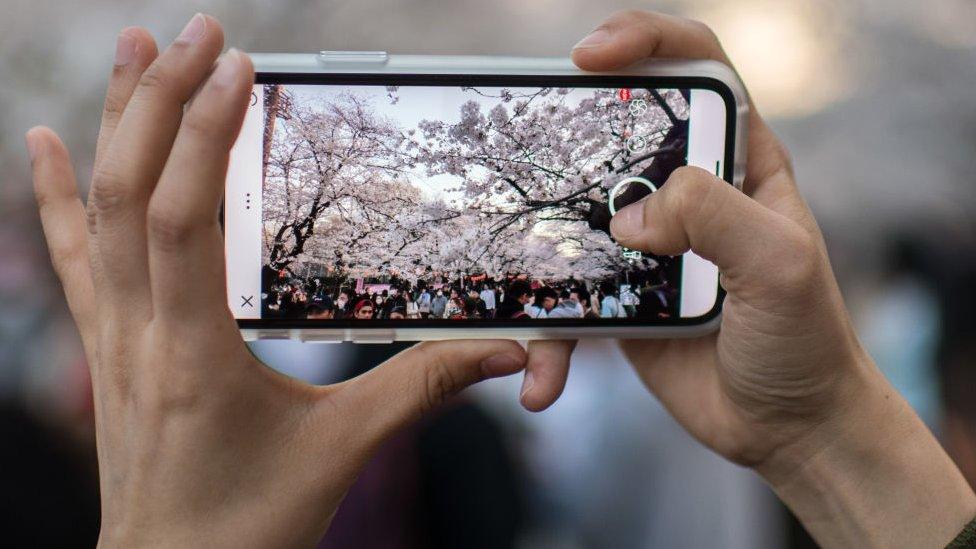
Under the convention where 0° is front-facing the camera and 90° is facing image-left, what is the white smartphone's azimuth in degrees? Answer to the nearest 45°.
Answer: approximately 0°
